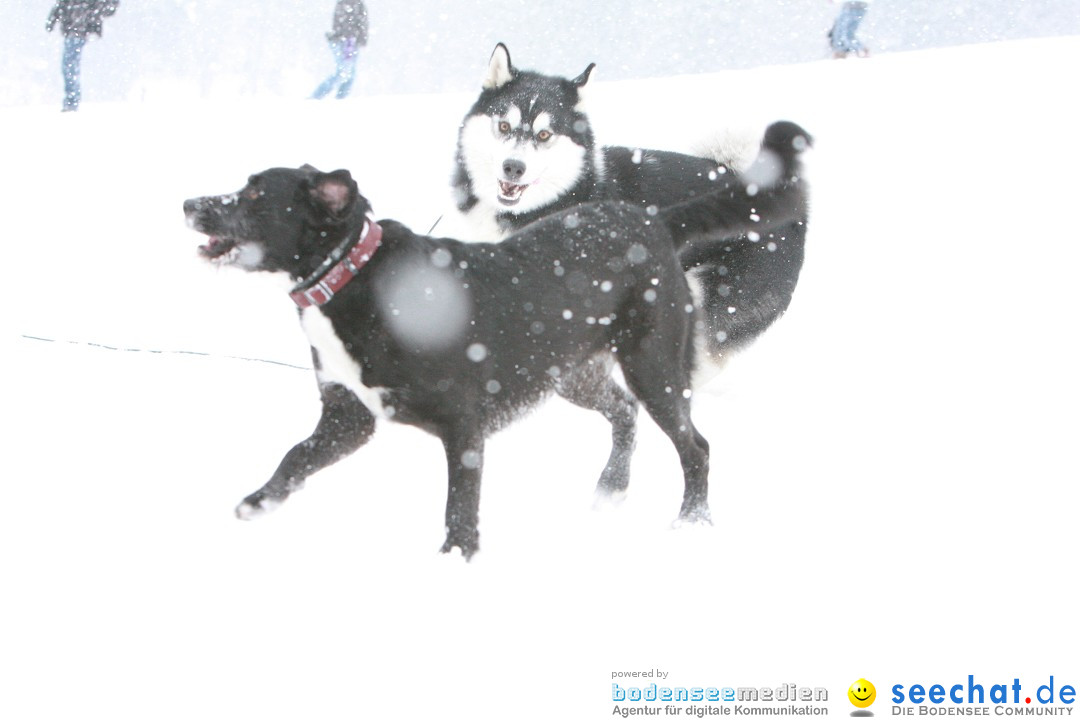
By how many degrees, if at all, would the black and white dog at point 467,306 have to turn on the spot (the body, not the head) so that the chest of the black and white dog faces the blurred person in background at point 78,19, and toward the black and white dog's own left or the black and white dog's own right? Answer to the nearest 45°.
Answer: approximately 45° to the black and white dog's own right

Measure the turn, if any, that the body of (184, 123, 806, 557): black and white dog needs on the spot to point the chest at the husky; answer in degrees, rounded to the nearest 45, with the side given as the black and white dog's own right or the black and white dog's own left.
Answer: approximately 90° to the black and white dog's own right

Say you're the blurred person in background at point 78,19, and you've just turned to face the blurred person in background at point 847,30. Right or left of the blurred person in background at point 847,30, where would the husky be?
right

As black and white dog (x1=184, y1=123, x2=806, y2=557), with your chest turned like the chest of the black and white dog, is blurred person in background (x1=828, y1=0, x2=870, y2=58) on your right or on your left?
on your right

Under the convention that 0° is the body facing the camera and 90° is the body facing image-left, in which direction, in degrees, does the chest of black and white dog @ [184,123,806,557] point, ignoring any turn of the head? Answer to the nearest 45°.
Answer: approximately 90°

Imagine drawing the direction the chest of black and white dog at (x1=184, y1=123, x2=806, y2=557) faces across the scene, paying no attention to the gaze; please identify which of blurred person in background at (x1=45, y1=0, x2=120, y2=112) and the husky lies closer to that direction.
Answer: the blurred person in background
